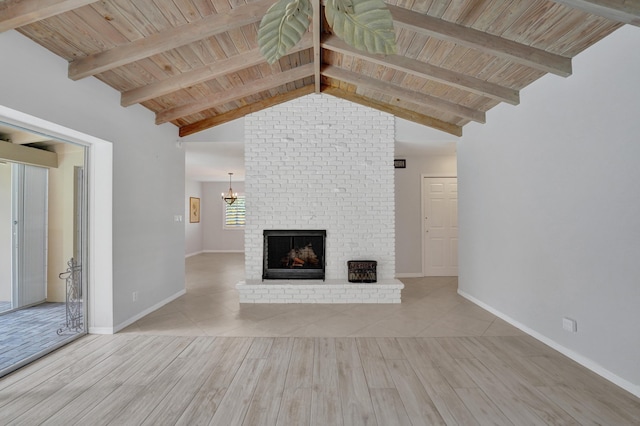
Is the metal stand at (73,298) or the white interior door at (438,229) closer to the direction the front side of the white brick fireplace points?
the metal stand

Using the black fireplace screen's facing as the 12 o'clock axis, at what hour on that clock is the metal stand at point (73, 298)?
The metal stand is roughly at 2 o'clock from the black fireplace screen.

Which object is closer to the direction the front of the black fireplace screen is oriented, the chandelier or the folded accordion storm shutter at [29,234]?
the folded accordion storm shutter

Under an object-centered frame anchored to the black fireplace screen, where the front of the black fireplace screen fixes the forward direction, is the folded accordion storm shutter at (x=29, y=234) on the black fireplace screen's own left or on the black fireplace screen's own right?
on the black fireplace screen's own right

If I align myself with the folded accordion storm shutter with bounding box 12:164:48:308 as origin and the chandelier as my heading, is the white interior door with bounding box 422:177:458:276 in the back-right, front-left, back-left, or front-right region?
front-right

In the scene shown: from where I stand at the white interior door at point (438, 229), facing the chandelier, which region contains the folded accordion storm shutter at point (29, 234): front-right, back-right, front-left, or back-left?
front-left

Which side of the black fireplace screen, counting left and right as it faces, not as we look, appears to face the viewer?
front

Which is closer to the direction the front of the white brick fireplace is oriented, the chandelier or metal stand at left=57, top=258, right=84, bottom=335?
the metal stand

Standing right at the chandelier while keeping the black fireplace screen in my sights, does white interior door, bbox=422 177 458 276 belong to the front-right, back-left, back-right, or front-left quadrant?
front-left

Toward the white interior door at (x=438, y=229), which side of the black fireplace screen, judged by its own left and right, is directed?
left

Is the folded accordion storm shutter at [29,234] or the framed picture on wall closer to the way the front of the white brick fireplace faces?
the folded accordion storm shutter

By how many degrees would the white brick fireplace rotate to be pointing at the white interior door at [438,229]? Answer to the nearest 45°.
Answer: approximately 135° to its left

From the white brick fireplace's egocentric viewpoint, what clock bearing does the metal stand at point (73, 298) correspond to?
The metal stand is roughly at 2 o'clock from the white brick fireplace.
